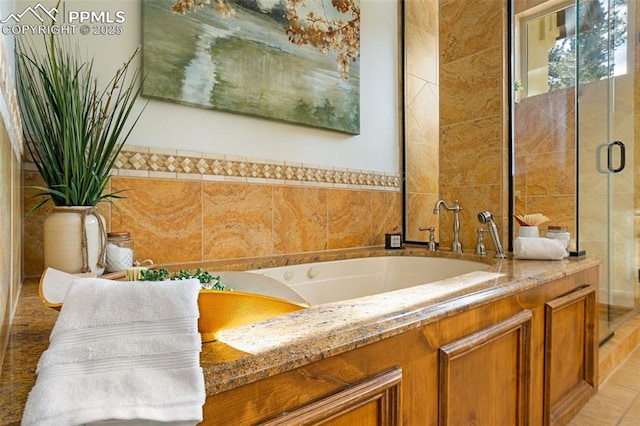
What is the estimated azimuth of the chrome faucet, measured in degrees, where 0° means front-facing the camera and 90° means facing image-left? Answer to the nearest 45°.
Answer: approximately 90°

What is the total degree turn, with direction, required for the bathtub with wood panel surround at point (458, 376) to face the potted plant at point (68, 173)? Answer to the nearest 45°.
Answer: approximately 135° to its right

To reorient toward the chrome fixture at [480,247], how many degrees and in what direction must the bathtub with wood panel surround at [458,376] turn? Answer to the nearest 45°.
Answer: approximately 135° to its left

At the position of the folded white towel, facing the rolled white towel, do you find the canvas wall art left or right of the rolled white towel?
left

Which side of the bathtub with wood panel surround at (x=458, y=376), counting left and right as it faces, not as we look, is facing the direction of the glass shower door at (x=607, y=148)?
left

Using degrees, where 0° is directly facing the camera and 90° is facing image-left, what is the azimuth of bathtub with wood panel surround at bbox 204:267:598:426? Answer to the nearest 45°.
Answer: approximately 315°

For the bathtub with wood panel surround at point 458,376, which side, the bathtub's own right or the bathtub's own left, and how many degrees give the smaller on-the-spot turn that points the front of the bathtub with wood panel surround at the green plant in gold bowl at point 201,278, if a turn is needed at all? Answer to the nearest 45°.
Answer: approximately 90° to the bathtub's own right

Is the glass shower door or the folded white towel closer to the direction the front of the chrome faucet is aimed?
the folded white towel
